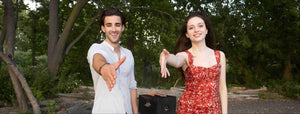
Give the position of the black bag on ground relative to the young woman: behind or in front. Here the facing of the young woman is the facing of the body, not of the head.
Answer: behind

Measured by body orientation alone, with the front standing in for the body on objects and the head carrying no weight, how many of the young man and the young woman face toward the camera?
2

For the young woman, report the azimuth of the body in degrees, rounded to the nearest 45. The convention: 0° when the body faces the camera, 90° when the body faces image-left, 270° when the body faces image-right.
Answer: approximately 0°

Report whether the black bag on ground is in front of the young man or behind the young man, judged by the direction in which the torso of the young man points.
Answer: behind

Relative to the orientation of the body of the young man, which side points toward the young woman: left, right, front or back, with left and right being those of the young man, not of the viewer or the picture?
left

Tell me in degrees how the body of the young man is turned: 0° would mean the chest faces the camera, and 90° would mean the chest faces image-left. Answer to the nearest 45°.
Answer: approximately 0°
